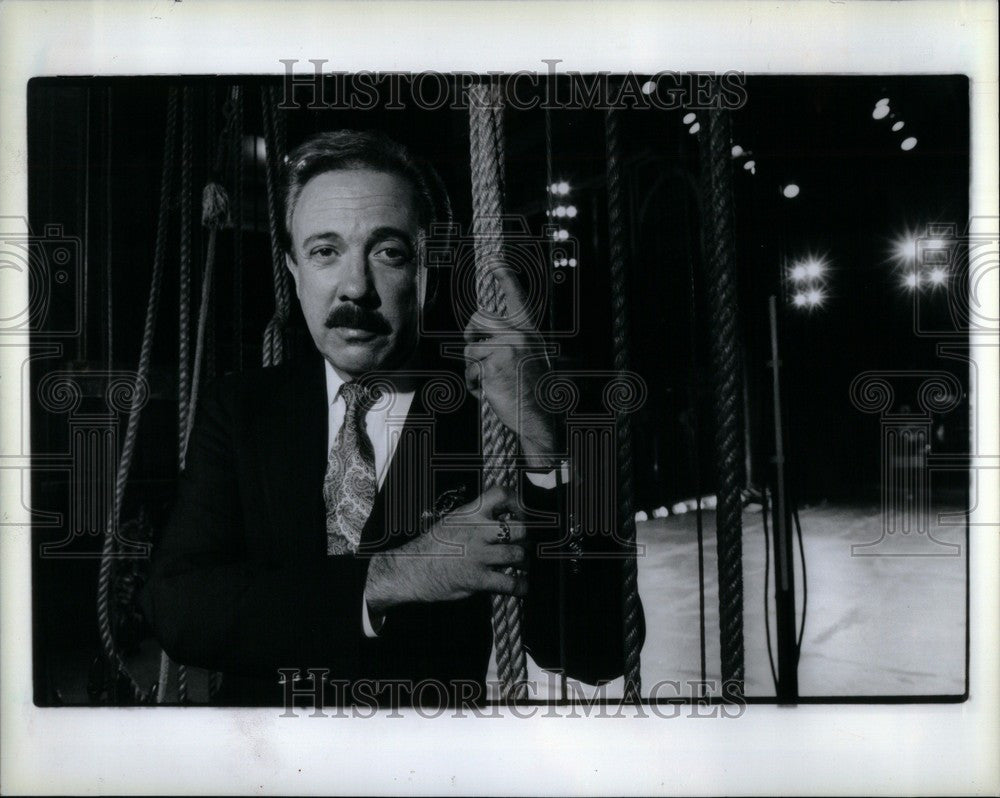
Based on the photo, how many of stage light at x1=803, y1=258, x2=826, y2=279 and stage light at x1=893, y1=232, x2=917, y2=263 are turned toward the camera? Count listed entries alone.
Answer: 2

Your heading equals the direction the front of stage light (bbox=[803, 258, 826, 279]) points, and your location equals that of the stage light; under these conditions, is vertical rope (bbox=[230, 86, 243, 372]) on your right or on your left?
on your right
